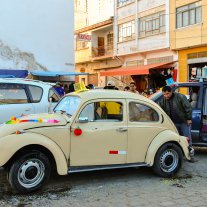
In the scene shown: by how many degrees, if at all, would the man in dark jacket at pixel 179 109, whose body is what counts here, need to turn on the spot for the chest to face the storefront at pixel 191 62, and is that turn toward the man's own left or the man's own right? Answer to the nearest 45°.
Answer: approximately 135° to the man's own right

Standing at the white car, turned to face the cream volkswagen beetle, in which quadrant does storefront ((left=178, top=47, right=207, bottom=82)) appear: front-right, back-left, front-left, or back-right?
front-left

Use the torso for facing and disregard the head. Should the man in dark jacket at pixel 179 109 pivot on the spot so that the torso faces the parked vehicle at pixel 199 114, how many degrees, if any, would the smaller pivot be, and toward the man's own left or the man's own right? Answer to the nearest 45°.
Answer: approximately 180°

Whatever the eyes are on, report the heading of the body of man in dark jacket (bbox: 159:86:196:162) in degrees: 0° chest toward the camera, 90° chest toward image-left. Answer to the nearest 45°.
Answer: approximately 45°

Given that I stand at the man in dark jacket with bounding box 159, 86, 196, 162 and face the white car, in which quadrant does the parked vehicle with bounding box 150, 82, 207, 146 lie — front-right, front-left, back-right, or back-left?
back-right

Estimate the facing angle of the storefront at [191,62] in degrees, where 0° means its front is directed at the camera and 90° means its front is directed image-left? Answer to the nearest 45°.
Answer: approximately 45°

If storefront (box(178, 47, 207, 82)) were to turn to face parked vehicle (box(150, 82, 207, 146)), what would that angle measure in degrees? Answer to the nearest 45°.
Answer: approximately 45° to its left
